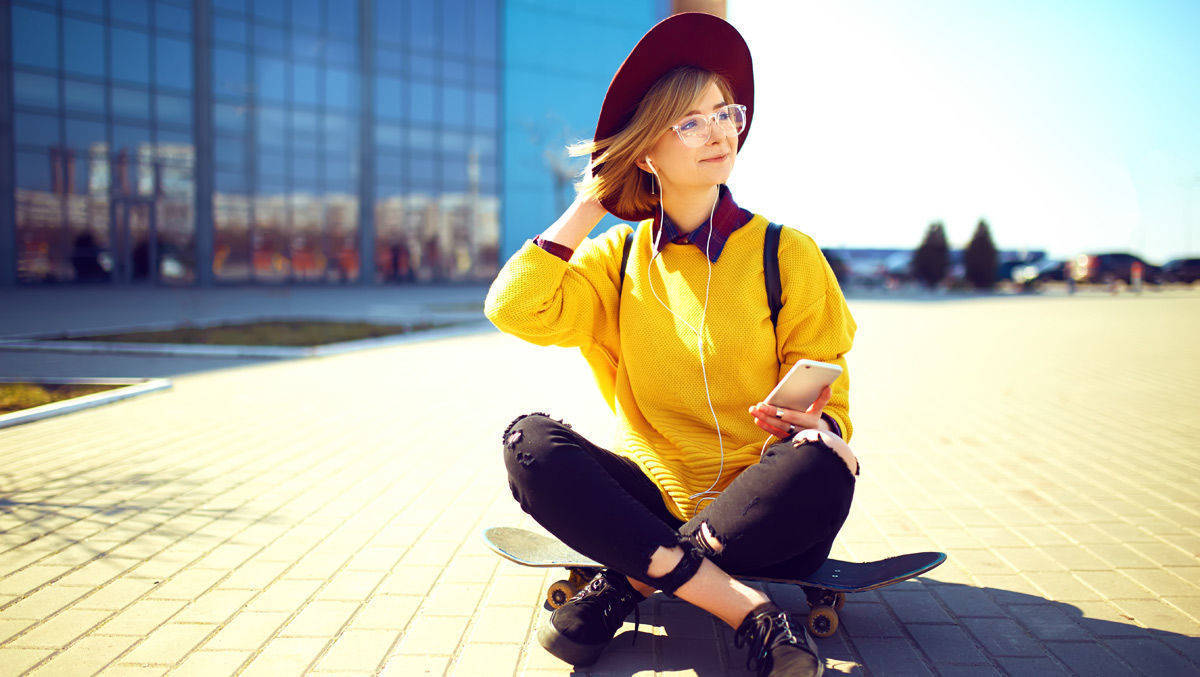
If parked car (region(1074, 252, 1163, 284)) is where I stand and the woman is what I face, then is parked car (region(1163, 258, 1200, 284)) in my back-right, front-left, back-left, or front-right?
back-left

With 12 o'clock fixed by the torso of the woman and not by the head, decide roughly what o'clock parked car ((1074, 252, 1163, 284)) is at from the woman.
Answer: The parked car is roughly at 7 o'clock from the woman.

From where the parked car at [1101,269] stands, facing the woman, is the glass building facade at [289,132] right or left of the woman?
right

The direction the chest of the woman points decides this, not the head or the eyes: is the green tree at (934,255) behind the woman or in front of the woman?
behind

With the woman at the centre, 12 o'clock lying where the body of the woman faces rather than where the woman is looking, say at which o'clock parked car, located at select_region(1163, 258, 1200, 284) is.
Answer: The parked car is roughly at 7 o'clock from the woman.

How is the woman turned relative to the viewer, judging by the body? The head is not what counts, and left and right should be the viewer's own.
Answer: facing the viewer

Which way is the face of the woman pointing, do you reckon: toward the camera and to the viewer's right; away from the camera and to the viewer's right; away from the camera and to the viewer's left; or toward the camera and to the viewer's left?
toward the camera and to the viewer's right

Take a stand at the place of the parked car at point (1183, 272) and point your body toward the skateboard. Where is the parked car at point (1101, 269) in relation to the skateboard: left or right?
right

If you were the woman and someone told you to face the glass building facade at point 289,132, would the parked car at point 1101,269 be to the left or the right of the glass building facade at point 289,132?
right

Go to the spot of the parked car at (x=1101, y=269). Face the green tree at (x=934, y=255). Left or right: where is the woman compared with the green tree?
left
